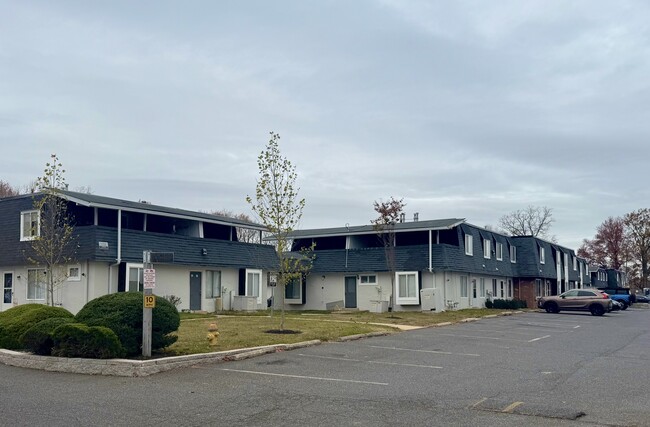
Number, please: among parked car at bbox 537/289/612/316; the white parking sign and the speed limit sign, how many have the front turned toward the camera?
2

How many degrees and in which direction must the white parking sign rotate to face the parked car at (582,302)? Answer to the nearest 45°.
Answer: approximately 135° to its left

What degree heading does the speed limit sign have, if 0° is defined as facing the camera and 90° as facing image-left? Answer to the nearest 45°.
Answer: approximately 0°

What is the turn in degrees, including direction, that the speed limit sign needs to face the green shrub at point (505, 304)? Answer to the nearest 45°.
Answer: approximately 135° to its left

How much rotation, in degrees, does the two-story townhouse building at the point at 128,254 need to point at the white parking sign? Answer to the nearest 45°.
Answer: approximately 45° to its right

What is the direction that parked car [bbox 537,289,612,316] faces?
to the viewer's left

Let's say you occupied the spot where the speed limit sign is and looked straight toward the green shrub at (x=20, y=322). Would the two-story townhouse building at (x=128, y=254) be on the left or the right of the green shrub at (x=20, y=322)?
right

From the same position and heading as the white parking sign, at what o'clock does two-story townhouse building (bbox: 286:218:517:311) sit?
The two-story townhouse building is roughly at 7 o'clock from the white parking sign.

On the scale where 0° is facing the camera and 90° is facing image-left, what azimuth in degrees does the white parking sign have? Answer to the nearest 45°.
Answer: approximately 0°
